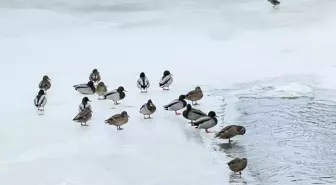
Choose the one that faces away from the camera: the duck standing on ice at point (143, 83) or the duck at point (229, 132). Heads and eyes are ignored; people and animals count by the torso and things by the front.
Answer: the duck standing on ice

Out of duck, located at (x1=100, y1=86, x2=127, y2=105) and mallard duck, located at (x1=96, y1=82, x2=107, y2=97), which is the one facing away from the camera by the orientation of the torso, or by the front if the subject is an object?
the mallard duck

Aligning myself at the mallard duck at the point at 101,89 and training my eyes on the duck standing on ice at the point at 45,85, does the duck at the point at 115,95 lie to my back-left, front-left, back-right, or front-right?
back-left

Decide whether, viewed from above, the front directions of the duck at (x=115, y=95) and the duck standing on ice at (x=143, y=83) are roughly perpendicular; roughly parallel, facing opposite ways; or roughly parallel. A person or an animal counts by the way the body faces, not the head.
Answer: roughly perpendicular

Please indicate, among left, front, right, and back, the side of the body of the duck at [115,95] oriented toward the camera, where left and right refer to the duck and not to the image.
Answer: right
